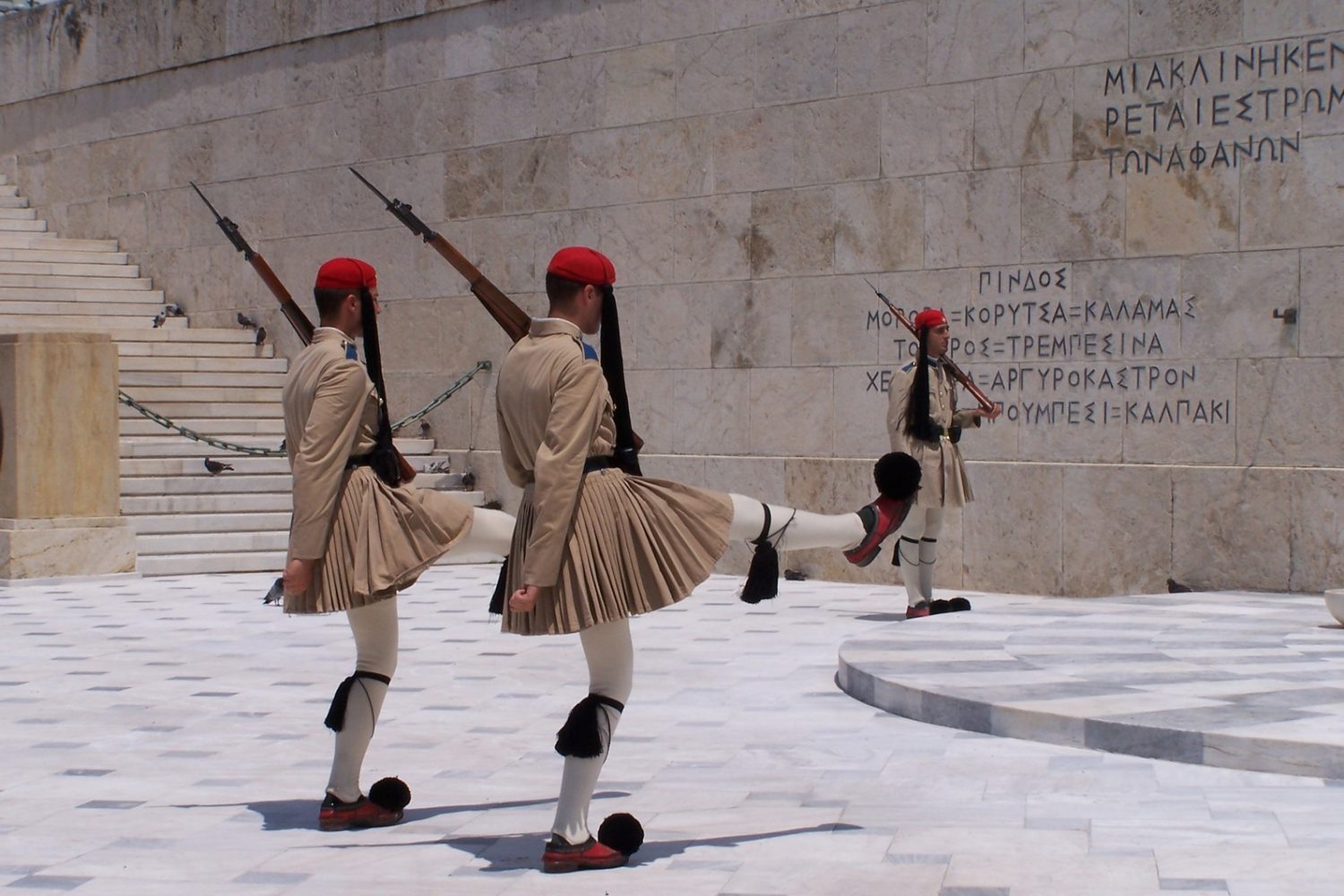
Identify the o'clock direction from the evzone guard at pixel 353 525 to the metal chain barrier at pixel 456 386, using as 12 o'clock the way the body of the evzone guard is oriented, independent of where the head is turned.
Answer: The metal chain barrier is roughly at 9 o'clock from the evzone guard.

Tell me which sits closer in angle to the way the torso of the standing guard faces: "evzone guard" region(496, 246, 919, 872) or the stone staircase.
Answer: the evzone guard

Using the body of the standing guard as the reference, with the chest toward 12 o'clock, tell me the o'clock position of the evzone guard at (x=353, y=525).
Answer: The evzone guard is roughly at 2 o'clock from the standing guard.

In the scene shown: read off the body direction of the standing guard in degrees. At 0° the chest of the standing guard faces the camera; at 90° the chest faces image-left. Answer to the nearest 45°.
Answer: approximately 315°

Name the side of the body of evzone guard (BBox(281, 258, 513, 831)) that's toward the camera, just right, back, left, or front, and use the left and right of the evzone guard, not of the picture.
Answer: right

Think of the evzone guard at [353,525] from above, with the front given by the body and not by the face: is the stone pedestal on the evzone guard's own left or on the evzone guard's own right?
on the evzone guard's own left
